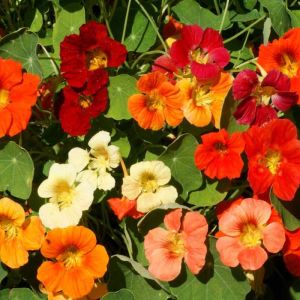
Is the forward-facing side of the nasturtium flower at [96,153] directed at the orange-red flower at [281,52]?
no

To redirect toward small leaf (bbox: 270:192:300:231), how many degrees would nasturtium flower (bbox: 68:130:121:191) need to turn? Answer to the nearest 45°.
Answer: approximately 45° to its left

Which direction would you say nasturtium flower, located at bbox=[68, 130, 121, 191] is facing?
toward the camera

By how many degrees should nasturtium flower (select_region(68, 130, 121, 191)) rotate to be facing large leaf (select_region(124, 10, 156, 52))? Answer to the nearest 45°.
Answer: approximately 135° to its left
